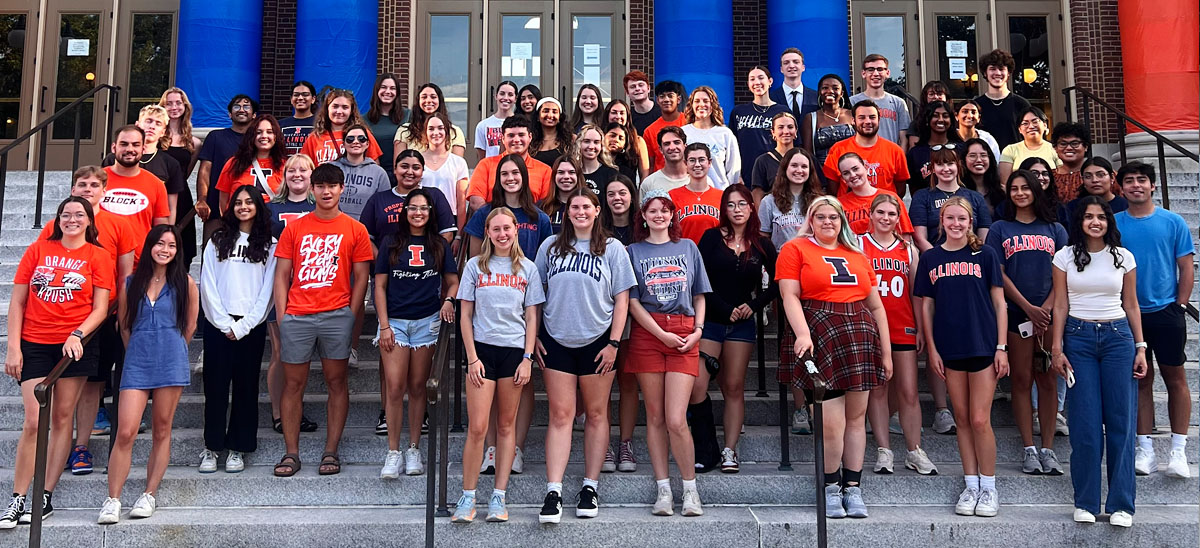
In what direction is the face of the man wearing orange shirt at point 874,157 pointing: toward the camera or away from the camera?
toward the camera

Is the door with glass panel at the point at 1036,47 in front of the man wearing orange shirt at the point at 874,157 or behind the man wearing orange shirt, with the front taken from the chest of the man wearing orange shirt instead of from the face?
behind

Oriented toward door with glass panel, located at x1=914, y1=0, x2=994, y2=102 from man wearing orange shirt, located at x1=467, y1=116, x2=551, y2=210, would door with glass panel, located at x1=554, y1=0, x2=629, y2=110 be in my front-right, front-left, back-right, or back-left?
front-left

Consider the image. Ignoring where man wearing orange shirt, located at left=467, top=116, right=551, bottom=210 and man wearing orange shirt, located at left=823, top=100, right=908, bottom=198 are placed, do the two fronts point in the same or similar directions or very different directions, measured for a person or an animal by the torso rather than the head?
same or similar directions

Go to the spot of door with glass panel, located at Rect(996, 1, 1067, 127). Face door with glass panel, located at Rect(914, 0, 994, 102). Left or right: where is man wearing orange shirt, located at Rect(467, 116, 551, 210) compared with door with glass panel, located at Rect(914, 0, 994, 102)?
left

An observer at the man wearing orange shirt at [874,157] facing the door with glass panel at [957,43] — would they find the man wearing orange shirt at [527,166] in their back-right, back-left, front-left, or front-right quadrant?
back-left

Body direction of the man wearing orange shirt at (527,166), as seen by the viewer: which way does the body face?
toward the camera

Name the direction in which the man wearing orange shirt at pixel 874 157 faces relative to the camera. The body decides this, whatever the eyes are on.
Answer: toward the camera

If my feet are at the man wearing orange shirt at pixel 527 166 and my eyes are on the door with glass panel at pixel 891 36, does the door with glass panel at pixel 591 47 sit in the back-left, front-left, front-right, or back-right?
front-left

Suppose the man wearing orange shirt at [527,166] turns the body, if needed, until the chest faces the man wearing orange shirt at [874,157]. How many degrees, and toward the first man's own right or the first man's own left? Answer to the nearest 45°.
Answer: approximately 90° to the first man's own left

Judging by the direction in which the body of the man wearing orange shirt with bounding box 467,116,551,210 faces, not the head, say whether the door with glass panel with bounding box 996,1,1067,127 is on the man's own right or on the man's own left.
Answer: on the man's own left

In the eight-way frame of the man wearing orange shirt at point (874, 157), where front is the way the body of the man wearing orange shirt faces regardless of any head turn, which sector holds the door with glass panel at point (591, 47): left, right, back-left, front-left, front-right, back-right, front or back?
back-right

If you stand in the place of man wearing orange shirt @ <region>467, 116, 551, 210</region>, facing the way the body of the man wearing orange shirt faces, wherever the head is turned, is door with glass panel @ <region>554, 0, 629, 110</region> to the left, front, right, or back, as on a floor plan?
back

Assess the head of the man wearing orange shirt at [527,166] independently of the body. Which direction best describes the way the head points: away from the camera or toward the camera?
toward the camera

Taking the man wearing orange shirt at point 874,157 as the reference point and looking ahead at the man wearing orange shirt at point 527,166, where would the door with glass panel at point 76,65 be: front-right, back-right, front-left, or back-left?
front-right

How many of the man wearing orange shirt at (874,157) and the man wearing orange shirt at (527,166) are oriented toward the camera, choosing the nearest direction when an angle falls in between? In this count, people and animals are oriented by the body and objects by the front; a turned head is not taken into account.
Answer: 2

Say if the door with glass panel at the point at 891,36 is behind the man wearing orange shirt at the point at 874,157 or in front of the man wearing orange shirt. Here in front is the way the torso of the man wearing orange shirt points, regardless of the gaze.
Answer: behind
